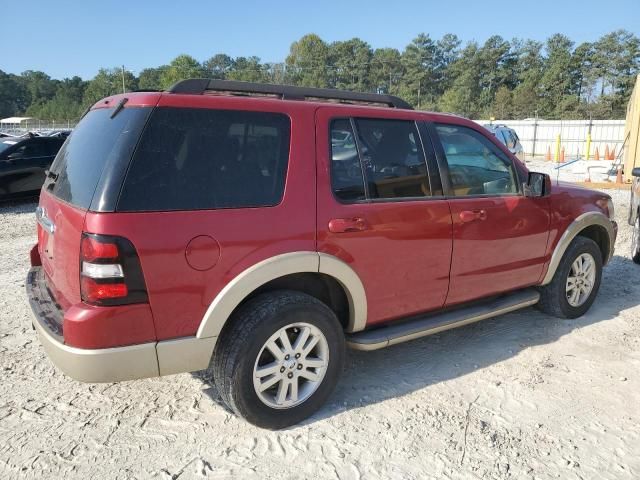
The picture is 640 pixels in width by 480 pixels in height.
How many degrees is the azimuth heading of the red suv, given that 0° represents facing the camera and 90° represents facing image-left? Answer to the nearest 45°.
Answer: approximately 225°

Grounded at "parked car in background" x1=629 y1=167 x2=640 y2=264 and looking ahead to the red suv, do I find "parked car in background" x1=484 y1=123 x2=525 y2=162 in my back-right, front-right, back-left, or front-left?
back-right

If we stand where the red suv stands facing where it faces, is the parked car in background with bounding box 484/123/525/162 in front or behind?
in front

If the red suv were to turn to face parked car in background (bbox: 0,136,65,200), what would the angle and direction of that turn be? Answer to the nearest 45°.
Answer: approximately 90° to its left

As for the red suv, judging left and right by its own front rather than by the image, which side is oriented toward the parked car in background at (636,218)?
front

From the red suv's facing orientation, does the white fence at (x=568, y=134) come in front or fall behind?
in front
